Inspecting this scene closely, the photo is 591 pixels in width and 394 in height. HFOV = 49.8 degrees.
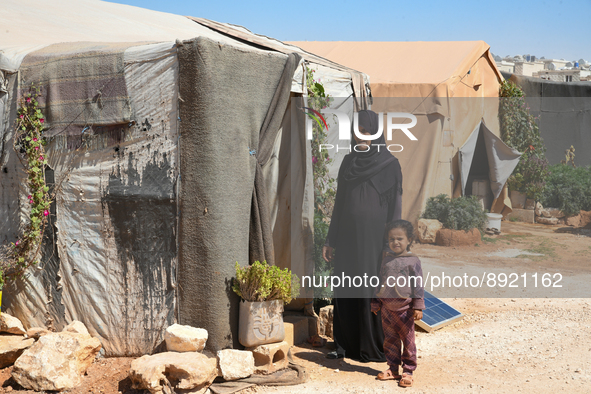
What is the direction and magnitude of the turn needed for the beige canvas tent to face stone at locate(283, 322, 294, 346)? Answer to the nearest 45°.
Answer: approximately 45° to its right

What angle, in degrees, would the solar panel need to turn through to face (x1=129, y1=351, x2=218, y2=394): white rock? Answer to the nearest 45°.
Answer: approximately 90° to its right

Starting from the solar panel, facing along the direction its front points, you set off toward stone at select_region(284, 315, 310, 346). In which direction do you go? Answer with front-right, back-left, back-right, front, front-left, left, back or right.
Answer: right

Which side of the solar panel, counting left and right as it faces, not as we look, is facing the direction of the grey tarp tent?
right

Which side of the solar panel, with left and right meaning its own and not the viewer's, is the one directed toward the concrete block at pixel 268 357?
right

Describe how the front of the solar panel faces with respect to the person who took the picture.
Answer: facing the viewer and to the right of the viewer

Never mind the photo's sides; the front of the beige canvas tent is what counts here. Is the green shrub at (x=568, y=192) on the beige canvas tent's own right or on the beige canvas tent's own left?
on the beige canvas tent's own left

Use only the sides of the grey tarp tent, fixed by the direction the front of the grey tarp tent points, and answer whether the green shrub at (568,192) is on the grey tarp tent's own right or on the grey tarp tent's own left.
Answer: on the grey tarp tent's own left

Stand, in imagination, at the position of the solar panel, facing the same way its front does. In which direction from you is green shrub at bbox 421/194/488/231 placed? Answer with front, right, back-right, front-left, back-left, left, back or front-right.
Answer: back-left

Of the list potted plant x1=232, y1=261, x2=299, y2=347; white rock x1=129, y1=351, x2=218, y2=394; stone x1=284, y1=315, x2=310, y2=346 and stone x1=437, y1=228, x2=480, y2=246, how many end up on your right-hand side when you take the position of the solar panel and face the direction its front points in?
3

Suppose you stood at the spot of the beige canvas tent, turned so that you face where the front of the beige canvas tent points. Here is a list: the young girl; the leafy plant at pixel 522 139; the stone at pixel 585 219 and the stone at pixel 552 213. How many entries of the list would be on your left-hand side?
3

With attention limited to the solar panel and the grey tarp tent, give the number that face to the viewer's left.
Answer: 0

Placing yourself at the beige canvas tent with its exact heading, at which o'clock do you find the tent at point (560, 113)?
The tent is roughly at 9 o'clock from the beige canvas tent.

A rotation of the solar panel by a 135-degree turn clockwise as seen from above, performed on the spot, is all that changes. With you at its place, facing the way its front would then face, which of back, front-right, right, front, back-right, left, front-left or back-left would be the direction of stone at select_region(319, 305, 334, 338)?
front-left

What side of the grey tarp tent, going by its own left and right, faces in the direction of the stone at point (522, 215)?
left
